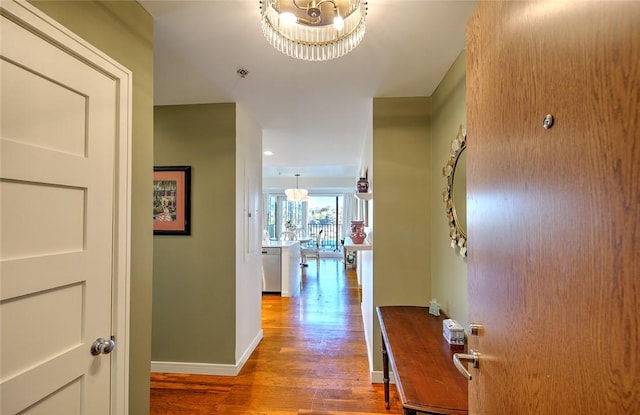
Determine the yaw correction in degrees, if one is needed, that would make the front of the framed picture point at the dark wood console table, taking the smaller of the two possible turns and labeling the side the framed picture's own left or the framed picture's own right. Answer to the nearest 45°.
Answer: approximately 45° to the framed picture's own left

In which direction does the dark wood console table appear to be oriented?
to the viewer's left

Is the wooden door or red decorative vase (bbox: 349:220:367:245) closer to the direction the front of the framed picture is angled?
the wooden door

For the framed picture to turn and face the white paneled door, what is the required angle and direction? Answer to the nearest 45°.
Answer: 0° — it already faces it

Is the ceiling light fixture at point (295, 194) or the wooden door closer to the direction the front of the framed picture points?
the wooden door

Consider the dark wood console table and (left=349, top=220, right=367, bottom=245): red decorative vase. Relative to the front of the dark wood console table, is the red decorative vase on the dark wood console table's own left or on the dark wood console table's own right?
on the dark wood console table's own right

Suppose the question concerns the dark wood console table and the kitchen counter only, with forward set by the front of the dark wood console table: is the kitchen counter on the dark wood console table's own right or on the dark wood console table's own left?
on the dark wood console table's own right

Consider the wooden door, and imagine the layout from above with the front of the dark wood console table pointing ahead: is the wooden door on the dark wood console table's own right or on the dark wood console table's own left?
on the dark wood console table's own left

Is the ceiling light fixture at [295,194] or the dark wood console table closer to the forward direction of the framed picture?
the dark wood console table
